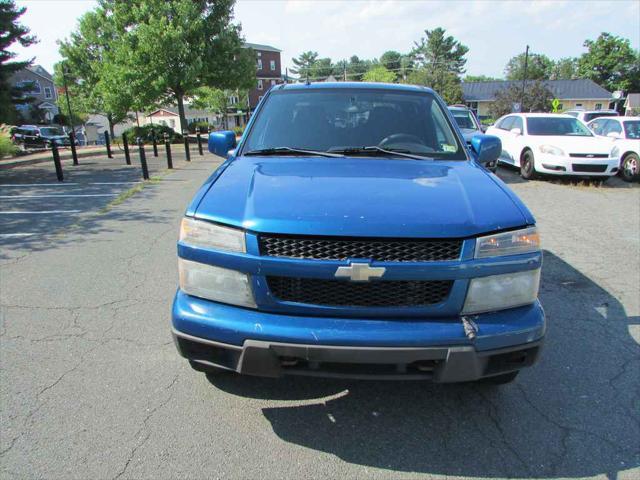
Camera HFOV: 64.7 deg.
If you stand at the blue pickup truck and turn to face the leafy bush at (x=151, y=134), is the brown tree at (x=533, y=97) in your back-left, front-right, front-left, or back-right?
front-right

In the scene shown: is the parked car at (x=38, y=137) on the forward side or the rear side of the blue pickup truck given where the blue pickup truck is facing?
on the rear side

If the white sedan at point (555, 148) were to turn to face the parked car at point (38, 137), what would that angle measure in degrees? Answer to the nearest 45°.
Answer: approximately 135° to its right

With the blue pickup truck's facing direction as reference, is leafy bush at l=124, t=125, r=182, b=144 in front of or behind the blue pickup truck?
behind

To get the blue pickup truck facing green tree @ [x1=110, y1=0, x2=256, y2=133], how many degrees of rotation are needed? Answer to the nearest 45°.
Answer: approximately 180°

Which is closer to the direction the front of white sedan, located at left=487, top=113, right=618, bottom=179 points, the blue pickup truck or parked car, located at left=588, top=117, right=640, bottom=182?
the blue pickup truck

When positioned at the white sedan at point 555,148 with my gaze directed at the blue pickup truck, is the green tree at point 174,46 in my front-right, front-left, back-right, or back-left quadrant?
back-right

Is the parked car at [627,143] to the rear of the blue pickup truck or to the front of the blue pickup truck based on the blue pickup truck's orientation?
to the rear

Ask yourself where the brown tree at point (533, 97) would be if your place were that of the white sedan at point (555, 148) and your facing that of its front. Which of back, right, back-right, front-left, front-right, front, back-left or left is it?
back-left

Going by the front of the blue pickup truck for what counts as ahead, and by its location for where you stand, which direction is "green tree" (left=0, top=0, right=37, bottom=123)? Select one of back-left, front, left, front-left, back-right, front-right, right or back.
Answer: back-right

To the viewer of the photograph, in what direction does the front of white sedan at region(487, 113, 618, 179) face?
facing the viewer and to the right of the viewer

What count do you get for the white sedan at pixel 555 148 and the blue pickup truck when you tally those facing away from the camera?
0

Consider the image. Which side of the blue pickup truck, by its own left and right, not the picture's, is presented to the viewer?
front

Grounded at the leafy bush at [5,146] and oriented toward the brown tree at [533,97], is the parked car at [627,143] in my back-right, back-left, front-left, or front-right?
front-right

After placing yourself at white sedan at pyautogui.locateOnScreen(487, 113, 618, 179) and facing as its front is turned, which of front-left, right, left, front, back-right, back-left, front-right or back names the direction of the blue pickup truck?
front-right

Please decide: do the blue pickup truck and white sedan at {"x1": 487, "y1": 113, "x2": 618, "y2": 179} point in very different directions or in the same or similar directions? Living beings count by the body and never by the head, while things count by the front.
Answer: same or similar directions

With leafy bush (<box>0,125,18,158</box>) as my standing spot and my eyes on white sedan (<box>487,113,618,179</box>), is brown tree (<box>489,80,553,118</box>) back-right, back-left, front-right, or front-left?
front-left

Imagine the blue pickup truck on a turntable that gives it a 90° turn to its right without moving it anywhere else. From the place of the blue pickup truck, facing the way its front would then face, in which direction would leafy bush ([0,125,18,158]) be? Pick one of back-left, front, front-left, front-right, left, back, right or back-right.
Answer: front-right
